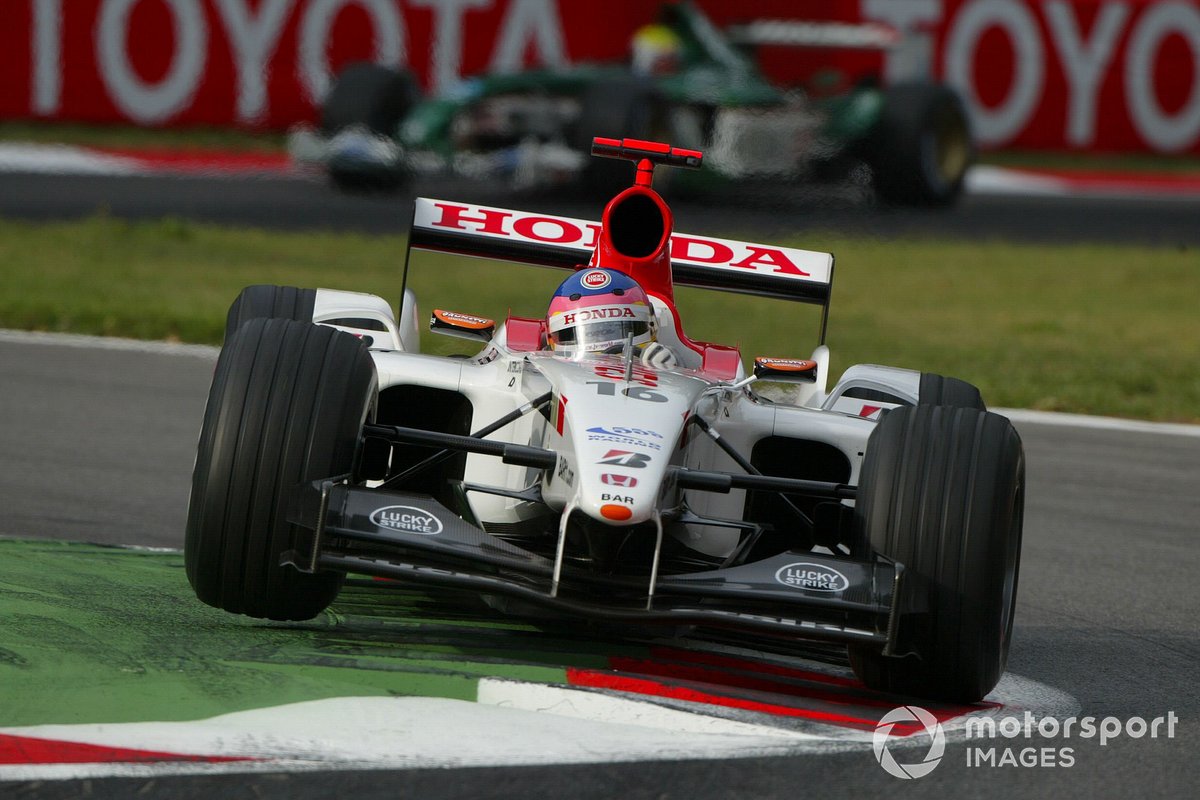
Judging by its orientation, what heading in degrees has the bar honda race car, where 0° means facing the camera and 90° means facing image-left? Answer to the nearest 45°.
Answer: approximately 0°

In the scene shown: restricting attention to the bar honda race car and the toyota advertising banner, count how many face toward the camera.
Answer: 2

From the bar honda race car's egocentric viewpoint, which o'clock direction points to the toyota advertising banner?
The toyota advertising banner is roughly at 6 o'clock from the bar honda race car.

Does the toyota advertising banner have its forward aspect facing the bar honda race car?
yes

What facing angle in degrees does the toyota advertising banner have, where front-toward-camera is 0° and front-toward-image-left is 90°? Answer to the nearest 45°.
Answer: approximately 0°

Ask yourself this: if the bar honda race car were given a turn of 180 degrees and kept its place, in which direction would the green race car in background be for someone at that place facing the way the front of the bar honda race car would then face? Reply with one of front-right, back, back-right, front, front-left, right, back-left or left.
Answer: front
